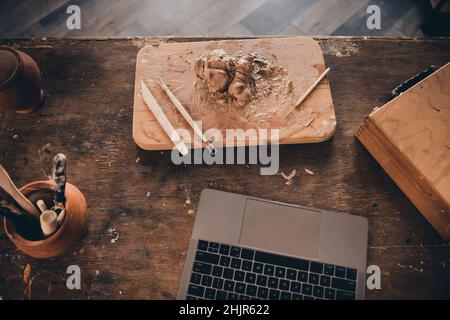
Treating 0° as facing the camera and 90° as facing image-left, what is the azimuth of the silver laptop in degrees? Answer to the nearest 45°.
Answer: approximately 180°
